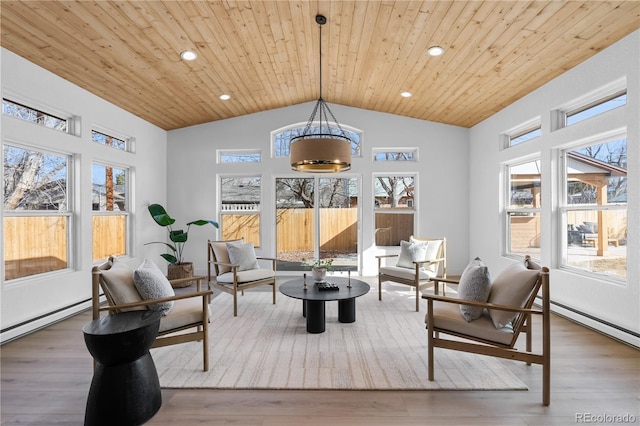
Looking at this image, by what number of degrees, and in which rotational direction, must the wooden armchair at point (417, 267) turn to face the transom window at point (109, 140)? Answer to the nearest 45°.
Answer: approximately 45° to its right

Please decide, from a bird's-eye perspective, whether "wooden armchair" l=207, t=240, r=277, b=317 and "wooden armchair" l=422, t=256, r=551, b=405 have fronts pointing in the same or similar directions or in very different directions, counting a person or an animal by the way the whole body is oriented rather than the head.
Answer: very different directions

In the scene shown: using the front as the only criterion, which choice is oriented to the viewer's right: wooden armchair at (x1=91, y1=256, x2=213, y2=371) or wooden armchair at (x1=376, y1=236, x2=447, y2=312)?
wooden armchair at (x1=91, y1=256, x2=213, y2=371)

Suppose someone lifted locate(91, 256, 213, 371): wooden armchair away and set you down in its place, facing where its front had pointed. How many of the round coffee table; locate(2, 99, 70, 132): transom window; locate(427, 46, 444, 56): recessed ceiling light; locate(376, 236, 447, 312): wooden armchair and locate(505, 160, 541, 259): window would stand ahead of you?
4

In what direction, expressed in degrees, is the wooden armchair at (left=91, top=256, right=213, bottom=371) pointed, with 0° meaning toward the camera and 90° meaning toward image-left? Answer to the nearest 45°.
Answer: approximately 270°

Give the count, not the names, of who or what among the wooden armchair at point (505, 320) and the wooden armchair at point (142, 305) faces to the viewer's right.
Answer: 1

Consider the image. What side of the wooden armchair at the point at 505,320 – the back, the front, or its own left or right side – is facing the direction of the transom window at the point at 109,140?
front

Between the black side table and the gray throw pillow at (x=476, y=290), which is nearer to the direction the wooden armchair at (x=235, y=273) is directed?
the gray throw pillow

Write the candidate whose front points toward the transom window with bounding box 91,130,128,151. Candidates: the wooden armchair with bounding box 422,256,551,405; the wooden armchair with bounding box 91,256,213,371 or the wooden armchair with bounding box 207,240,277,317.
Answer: the wooden armchair with bounding box 422,256,551,405

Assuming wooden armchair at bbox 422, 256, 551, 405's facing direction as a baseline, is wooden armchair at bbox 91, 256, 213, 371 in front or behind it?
in front

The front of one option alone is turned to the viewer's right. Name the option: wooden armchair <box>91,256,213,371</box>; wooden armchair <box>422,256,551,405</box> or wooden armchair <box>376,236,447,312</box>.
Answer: wooden armchair <box>91,256,213,371</box>

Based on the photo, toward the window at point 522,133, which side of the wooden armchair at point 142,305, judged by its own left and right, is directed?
front

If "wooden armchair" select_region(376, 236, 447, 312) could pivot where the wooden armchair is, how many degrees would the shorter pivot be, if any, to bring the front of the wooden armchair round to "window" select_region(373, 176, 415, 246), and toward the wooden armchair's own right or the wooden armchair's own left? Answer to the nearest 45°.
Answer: approximately 135° to the wooden armchair's own right

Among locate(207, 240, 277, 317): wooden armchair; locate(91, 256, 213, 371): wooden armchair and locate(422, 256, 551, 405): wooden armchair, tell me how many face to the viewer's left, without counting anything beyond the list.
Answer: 1
